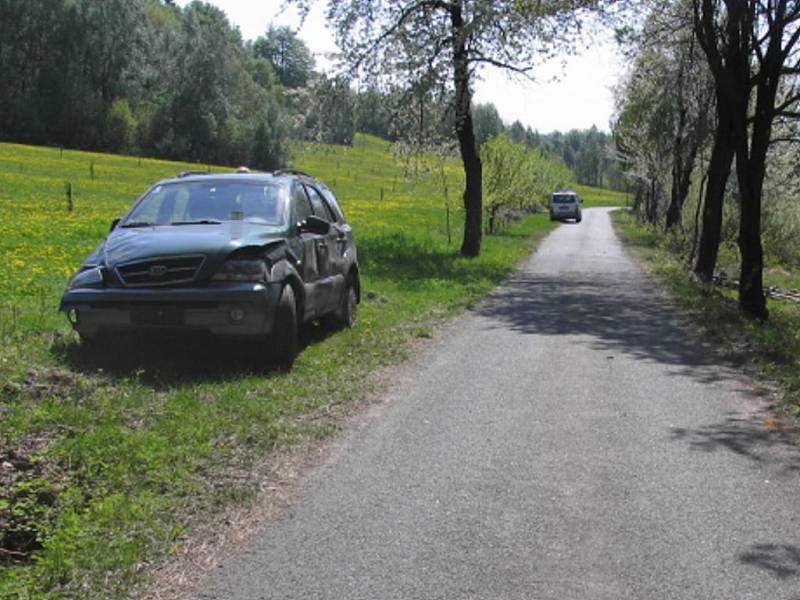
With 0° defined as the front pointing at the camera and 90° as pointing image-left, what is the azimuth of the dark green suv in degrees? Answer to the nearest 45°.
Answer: approximately 45°

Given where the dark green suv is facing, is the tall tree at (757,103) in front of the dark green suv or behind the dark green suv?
behind
